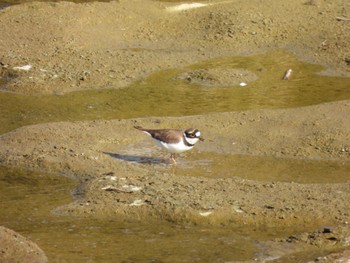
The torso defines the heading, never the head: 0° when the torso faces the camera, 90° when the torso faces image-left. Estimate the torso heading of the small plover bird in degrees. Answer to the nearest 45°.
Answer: approximately 270°
